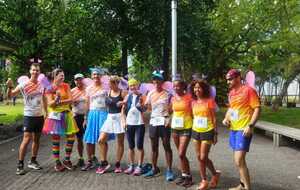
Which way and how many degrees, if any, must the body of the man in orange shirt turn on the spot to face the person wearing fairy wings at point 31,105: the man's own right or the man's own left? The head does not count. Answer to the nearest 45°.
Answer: approximately 45° to the man's own right

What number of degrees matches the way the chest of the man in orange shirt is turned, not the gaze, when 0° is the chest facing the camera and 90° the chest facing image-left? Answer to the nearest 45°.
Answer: approximately 45°
